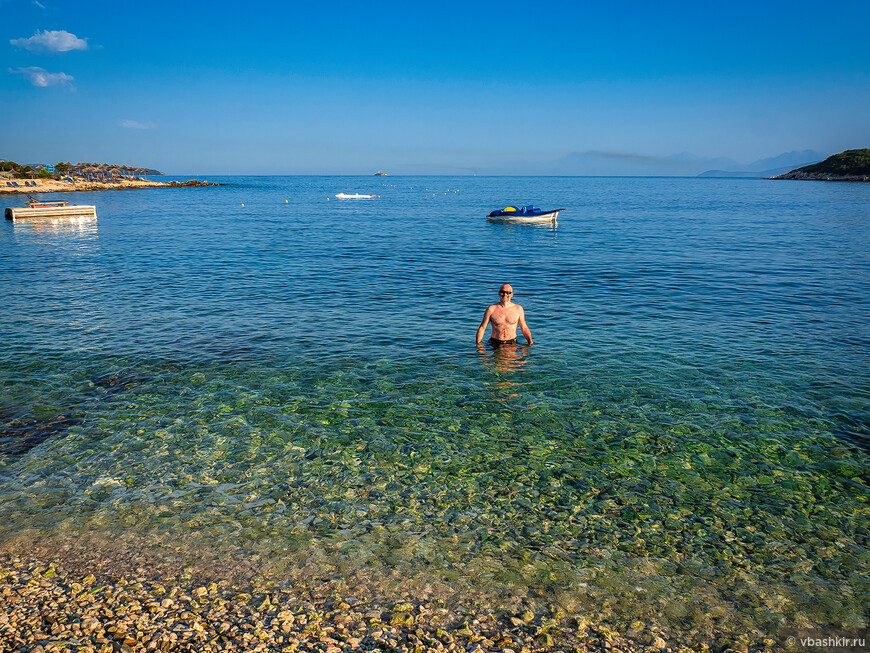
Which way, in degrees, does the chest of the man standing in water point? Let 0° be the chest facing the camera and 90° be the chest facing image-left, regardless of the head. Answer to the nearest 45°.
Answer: approximately 0°
